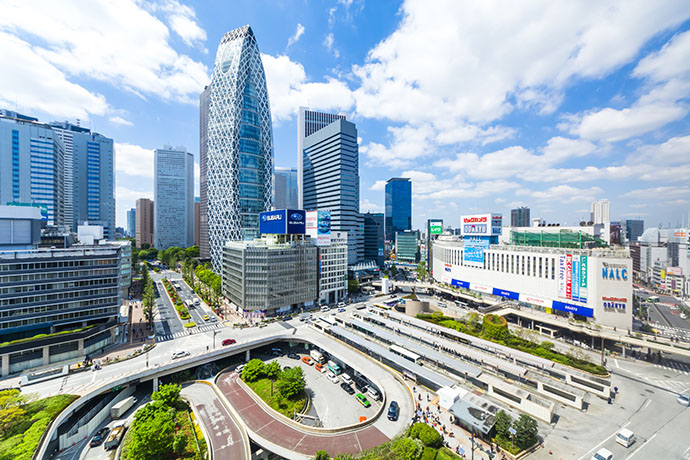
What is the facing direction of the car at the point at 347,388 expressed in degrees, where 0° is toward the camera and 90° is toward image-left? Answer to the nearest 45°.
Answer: approximately 315°

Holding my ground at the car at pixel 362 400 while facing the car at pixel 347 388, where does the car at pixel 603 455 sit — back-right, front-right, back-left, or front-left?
back-right

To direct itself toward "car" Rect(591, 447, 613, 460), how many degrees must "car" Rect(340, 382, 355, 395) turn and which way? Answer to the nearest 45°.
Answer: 0° — it already faces it

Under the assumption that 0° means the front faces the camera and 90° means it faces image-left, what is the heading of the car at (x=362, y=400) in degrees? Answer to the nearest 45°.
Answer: approximately 315°

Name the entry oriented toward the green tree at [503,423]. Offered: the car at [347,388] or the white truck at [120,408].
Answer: the car

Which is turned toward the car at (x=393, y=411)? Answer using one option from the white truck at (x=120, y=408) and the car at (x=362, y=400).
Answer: the car at (x=362, y=400)

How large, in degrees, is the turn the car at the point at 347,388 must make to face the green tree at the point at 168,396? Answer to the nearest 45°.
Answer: approximately 135° to its right
